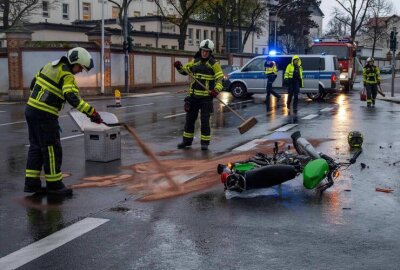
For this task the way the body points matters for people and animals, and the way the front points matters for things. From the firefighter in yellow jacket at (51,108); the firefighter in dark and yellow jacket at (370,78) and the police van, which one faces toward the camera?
the firefighter in dark and yellow jacket

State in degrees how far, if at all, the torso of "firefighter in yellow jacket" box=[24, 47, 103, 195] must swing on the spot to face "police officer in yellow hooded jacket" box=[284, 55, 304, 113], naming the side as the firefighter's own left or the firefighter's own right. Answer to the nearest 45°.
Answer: approximately 45° to the firefighter's own left

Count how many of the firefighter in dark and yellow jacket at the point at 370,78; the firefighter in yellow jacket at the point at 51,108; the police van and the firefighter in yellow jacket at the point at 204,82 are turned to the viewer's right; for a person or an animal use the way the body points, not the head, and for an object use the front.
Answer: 1

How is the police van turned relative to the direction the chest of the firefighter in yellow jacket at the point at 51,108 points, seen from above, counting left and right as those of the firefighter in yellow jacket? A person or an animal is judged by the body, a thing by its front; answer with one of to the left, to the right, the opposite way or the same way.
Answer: the opposite way

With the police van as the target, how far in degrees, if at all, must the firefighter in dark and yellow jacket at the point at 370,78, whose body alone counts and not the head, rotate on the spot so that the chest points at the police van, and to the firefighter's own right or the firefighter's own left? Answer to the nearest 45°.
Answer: approximately 135° to the firefighter's own right

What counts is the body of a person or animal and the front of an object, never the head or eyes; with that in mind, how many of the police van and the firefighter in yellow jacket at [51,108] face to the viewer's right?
1

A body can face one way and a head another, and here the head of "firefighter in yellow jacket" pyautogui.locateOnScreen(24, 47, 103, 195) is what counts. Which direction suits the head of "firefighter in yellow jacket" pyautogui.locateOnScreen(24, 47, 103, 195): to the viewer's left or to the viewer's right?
to the viewer's right

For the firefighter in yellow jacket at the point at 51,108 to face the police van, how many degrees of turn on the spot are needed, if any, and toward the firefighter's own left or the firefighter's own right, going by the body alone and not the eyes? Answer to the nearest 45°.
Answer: approximately 45° to the firefighter's own left

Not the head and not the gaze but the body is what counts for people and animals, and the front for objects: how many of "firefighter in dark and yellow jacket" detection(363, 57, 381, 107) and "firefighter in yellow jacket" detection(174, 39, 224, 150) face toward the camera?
2

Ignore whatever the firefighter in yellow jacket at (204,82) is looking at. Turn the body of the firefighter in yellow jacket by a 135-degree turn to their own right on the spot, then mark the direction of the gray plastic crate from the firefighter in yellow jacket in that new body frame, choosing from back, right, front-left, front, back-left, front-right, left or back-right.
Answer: left

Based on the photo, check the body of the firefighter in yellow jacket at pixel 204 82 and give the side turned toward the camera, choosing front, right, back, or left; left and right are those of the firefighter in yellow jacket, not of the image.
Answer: front

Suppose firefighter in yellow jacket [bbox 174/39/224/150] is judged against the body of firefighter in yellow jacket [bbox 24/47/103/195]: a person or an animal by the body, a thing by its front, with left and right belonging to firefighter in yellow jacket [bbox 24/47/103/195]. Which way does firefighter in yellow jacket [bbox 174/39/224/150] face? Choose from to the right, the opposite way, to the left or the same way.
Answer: to the right

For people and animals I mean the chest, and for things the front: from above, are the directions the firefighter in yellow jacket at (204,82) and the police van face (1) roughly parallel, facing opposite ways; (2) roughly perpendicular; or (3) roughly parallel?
roughly perpendicular

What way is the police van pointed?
to the viewer's left

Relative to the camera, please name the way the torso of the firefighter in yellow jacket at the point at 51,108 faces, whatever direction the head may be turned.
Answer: to the viewer's right
